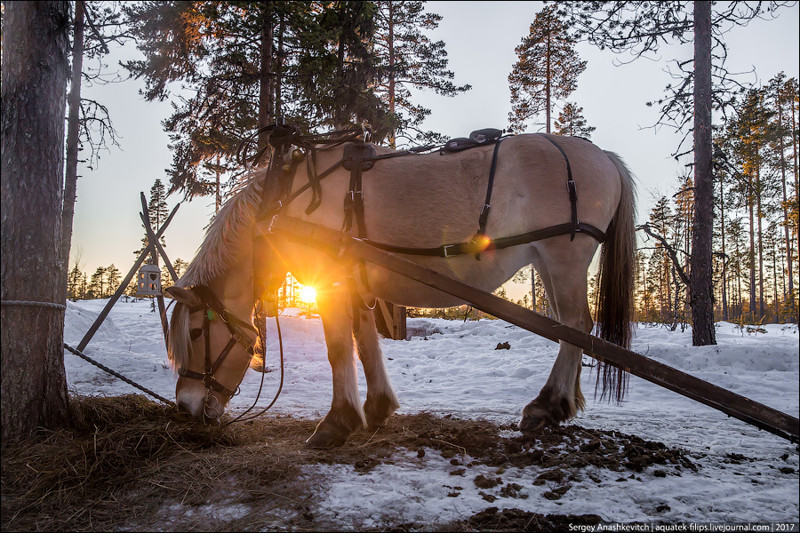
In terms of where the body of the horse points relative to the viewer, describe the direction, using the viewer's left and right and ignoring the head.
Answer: facing to the left of the viewer

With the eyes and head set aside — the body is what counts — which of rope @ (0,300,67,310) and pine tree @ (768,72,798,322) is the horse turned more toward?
the rope

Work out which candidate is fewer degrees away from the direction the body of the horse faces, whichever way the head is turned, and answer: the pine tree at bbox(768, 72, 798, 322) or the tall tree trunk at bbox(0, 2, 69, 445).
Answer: the tall tree trunk

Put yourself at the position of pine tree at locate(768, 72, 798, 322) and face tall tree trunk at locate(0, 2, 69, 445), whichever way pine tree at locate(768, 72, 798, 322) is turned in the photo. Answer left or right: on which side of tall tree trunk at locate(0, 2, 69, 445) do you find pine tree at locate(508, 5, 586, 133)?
right

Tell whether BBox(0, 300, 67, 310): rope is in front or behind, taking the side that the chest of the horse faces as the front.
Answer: in front
